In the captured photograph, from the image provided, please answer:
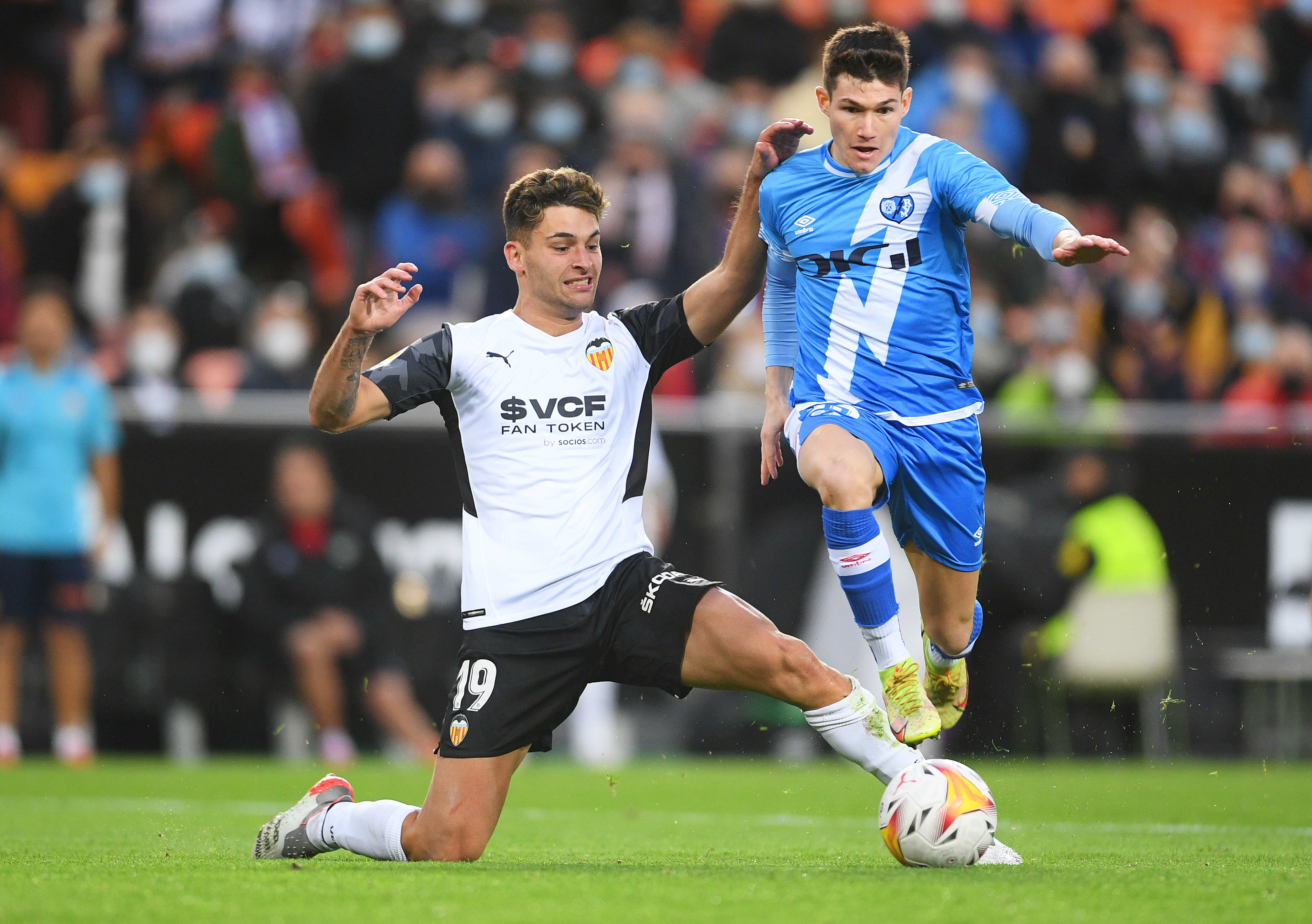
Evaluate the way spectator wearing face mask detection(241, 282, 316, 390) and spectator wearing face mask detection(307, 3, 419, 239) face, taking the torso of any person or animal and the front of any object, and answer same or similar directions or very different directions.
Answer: same or similar directions

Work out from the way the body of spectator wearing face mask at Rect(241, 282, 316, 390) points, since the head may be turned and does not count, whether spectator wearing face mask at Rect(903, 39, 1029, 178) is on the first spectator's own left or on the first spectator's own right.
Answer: on the first spectator's own left

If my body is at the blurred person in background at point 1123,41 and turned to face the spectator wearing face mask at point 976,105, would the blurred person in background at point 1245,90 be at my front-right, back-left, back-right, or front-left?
back-left

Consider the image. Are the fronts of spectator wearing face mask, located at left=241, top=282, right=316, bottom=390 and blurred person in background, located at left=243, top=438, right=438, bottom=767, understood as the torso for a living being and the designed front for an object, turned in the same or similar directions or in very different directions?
same or similar directions

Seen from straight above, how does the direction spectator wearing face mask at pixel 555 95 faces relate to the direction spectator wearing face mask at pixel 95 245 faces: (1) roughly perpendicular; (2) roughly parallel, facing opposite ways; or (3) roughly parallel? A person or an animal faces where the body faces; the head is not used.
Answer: roughly parallel

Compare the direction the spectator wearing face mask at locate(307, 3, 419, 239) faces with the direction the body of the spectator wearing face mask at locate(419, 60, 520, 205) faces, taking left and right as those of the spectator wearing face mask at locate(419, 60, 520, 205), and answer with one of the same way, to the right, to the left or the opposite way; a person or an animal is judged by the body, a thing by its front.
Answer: the same way

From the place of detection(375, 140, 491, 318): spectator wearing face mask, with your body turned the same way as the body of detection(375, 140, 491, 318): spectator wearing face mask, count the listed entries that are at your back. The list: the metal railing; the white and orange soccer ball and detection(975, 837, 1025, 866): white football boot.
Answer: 0

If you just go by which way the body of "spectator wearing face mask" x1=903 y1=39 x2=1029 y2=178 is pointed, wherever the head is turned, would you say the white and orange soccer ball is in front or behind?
in front

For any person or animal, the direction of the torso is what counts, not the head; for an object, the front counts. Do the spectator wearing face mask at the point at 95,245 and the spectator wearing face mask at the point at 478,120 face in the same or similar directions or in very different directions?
same or similar directions

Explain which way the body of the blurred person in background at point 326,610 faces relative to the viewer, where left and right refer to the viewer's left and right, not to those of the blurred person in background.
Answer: facing the viewer

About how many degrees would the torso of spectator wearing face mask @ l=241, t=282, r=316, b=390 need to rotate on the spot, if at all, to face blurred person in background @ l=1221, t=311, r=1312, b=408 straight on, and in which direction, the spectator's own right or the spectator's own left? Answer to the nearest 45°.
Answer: approximately 90° to the spectator's own left

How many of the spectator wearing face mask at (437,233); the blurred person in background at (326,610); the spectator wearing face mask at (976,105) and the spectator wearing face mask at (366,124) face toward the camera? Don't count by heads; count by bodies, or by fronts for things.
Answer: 4

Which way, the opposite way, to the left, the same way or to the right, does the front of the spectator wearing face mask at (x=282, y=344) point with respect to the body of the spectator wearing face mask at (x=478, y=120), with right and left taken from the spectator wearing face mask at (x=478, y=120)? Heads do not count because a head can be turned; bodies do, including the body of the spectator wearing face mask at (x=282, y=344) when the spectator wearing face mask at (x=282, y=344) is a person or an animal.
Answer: the same way

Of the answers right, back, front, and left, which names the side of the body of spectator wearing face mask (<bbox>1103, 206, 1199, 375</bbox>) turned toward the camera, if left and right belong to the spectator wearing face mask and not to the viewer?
front

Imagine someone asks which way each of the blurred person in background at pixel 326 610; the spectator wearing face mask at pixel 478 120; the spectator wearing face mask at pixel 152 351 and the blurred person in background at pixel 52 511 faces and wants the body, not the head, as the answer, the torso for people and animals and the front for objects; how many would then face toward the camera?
4

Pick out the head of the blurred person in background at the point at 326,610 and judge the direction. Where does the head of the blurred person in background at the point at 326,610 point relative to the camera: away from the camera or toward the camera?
toward the camera

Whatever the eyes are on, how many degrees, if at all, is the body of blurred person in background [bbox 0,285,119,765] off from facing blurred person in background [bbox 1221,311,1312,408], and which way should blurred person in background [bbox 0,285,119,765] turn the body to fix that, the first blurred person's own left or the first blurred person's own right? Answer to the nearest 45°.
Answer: approximately 90° to the first blurred person's own left

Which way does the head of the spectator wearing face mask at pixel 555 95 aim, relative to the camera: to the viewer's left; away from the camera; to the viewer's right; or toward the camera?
toward the camera
